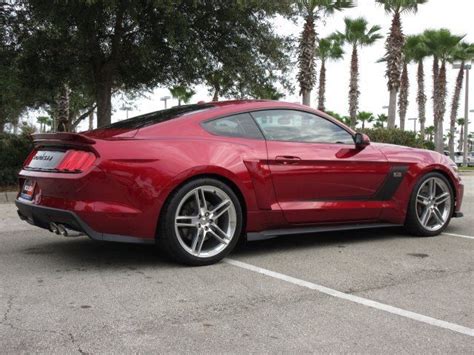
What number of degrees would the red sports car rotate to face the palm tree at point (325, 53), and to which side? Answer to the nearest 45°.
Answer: approximately 45° to its left

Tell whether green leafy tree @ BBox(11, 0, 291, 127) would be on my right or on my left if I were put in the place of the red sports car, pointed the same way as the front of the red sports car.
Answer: on my left

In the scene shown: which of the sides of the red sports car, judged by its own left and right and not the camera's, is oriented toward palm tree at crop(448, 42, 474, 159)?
front

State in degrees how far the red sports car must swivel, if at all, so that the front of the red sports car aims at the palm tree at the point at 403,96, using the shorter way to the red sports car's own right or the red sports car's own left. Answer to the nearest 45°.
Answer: approximately 45° to the red sports car's own left

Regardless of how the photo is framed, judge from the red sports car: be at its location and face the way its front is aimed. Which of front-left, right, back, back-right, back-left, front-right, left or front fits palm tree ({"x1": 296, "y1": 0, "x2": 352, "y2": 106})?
front-left

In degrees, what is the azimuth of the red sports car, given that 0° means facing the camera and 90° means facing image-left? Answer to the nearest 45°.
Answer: approximately 225°

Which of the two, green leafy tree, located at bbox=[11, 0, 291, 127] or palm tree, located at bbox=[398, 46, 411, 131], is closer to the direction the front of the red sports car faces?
the palm tree

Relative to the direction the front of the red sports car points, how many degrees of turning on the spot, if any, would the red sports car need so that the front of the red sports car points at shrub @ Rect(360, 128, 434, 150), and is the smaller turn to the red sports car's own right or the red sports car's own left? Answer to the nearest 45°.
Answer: approximately 45° to the red sports car's own left

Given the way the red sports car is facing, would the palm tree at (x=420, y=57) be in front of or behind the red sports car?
in front

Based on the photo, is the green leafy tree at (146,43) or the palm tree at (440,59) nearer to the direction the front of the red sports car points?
the palm tree
